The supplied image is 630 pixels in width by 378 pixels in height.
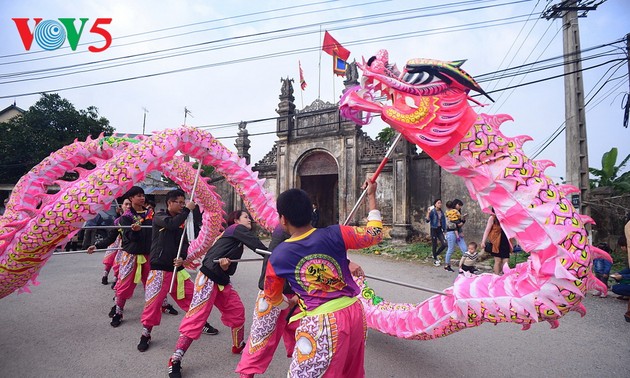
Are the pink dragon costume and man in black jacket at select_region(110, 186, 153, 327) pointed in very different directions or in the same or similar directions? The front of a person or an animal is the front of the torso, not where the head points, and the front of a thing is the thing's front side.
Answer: very different directions

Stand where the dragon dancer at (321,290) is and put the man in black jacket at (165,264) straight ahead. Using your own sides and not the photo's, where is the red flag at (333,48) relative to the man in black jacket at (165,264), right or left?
right

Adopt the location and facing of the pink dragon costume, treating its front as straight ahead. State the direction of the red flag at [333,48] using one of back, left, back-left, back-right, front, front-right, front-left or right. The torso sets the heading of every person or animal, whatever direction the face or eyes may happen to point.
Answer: right

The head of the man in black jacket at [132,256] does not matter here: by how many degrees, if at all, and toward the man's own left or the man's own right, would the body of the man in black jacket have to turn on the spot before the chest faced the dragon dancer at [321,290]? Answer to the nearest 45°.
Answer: approximately 45° to the man's own right

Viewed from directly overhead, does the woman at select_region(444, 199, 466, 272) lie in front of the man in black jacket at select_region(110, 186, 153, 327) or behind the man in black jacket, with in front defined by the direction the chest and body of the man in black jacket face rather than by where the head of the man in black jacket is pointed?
in front

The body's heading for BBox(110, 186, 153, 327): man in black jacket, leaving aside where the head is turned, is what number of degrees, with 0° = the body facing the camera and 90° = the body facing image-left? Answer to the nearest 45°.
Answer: approximately 315°

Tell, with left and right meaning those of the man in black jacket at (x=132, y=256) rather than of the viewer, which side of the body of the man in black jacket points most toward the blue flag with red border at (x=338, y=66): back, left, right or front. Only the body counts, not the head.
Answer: left

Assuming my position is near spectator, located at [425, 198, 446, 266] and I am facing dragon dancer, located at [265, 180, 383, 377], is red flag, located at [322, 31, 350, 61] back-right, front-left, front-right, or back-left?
back-right

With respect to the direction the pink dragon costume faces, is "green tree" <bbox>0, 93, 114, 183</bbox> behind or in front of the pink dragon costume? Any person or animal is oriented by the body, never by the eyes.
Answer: in front

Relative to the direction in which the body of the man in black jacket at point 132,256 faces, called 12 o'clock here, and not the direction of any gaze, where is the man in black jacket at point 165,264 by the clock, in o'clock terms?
the man in black jacket at point 165,264 is roughly at 1 o'clock from the man in black jacket at point 132,256.

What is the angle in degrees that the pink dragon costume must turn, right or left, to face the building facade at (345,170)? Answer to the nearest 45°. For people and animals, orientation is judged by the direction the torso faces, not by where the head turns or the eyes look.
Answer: approximately 90° to its right

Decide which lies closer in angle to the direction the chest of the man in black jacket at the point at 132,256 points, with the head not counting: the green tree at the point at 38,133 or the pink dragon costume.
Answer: the pink dragon costume

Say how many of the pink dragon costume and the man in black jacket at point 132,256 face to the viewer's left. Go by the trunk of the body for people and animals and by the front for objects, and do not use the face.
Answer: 1

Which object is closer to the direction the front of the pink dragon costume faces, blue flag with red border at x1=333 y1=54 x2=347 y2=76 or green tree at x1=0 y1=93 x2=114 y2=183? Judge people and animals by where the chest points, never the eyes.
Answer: the green tree

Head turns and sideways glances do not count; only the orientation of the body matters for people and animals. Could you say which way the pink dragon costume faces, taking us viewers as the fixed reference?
facing to the left of the viewer
